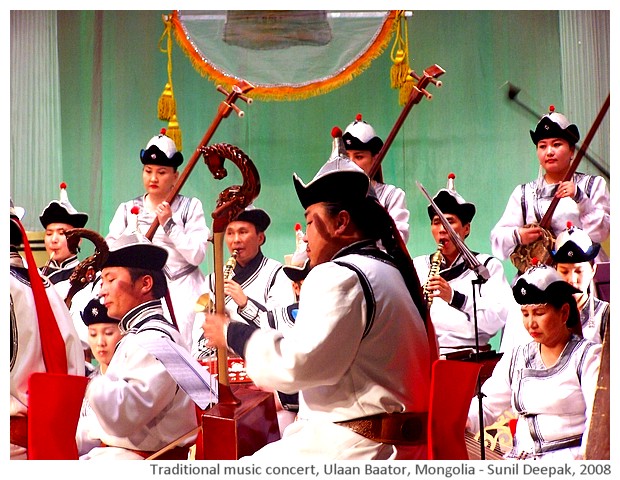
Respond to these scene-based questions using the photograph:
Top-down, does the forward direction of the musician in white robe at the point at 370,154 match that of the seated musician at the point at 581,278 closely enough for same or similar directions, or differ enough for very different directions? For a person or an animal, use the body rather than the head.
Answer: same or similar directions

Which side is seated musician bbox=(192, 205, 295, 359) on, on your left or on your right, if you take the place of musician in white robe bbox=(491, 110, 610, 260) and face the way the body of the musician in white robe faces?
on your right

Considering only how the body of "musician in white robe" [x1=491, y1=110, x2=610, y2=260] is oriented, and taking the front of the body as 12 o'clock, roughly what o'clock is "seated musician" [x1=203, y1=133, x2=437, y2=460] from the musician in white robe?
The seated musician is roughly at 1 o'clock from the musician in white robe.

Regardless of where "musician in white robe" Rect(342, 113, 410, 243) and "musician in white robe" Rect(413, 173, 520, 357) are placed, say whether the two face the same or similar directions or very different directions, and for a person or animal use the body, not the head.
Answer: same or similar directions

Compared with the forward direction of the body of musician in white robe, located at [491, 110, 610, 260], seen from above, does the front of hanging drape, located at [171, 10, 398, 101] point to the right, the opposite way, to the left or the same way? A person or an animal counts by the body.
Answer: the same way

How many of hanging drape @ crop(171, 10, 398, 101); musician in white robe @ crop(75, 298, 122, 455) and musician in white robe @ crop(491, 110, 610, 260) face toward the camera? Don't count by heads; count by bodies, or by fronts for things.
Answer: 3

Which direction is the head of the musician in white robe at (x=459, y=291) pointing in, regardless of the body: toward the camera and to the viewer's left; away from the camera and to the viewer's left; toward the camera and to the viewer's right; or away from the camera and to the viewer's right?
toward the camera and to the viewer's left

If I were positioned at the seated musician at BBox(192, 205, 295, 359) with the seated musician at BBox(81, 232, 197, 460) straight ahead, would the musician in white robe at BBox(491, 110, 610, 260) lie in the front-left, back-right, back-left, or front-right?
back-left

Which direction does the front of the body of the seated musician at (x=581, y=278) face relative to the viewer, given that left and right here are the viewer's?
facing the viewer and to the left of the viewer

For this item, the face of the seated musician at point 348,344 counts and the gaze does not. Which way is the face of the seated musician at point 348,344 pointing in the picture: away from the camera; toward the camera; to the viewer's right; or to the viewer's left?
to the viewer's left

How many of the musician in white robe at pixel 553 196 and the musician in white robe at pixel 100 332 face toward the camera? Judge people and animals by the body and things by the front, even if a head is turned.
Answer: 2

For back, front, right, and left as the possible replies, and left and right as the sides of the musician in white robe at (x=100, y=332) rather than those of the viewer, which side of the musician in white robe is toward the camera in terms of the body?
front

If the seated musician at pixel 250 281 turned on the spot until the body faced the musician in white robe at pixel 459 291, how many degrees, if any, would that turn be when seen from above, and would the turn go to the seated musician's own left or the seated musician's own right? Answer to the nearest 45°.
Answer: approximately 135° to the seated musician's own left

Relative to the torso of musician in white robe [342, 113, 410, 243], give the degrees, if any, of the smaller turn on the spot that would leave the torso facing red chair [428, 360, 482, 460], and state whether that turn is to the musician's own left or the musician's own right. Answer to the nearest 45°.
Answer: approximately 45° to the musician's own left

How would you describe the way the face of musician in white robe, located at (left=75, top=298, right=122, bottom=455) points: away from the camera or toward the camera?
toward the camera

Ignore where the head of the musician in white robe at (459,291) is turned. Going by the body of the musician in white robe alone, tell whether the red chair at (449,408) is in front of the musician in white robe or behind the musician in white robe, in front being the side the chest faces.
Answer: in front
